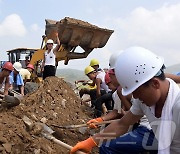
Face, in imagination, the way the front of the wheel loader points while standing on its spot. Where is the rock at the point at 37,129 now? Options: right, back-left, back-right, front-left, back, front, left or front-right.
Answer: front-right

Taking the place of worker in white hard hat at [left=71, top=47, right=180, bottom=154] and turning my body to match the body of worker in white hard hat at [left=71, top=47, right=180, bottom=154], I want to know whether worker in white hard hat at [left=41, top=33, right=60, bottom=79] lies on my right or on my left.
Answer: on my right

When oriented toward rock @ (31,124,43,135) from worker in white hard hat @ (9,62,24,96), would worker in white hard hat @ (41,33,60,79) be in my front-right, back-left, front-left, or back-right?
back-left

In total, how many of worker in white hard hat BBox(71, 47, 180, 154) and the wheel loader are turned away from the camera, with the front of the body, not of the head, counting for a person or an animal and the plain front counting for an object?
0

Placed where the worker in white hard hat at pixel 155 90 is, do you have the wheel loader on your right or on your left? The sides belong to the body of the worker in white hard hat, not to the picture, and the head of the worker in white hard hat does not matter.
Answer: on your right

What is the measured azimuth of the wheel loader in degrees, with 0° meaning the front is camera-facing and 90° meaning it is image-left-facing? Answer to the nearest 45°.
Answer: approximately 315°

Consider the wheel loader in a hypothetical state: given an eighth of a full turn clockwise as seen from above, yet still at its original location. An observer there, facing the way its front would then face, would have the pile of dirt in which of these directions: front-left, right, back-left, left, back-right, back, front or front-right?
front

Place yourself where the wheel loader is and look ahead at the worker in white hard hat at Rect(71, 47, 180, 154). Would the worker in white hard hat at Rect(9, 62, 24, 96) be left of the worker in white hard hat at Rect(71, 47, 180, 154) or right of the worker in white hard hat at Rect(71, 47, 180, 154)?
right
